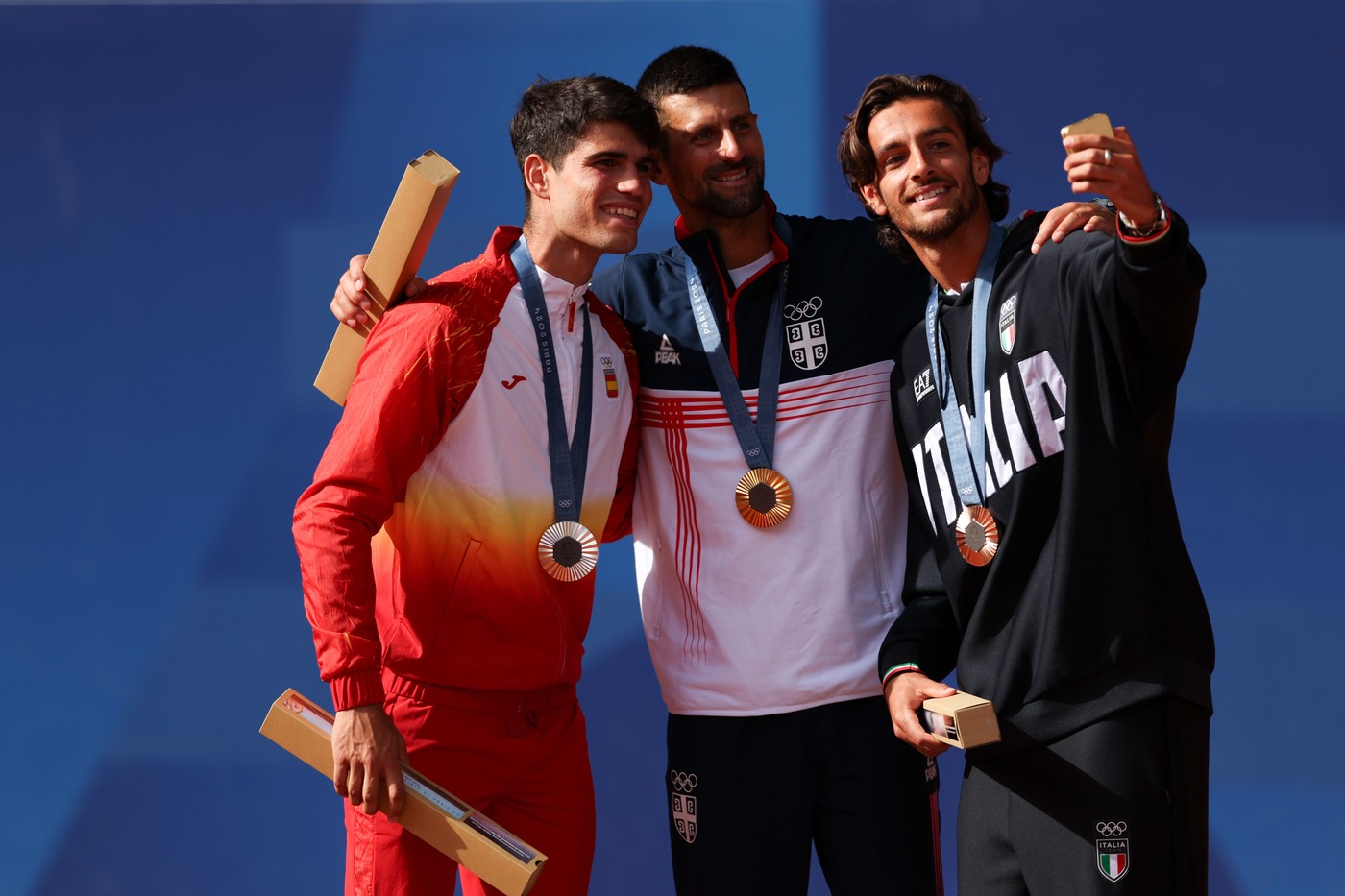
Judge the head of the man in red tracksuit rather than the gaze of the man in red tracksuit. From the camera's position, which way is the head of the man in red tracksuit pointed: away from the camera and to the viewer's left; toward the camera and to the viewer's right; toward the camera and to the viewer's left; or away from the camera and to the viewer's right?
toward the camera and to the viewer's right

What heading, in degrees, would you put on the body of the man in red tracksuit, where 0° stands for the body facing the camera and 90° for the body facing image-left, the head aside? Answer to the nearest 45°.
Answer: approximately 315°

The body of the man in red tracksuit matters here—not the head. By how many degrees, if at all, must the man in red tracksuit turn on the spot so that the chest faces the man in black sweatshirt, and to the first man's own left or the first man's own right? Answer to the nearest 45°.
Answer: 0° — they already face them

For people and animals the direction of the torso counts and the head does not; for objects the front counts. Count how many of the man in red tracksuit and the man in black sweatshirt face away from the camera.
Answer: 0

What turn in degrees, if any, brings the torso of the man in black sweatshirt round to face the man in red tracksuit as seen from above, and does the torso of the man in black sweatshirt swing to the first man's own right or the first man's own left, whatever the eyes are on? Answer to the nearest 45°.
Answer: approximately 45° to the first man's own right

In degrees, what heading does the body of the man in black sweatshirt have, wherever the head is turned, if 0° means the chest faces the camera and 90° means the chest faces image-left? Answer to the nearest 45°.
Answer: approximately 45°
